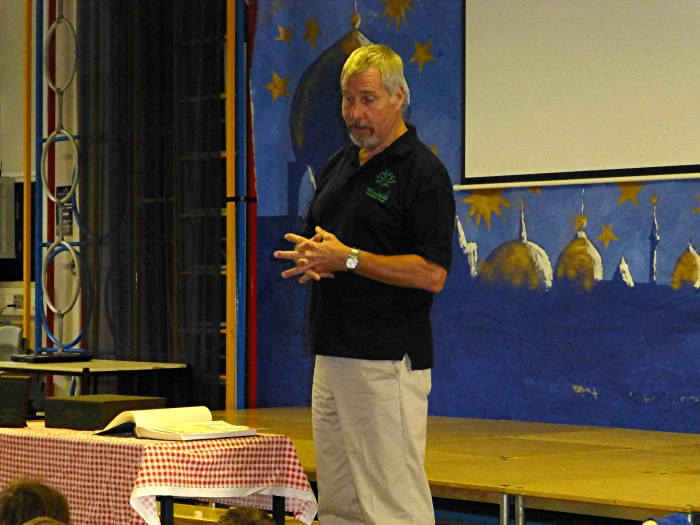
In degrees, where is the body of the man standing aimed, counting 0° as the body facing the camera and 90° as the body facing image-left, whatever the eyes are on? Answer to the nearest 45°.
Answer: approximately 45°

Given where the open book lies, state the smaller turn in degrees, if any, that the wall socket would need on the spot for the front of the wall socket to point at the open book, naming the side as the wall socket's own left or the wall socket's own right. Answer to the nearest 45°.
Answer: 0° — it already faces it

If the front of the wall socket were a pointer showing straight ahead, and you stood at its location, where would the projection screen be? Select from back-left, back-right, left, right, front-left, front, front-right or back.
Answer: front-left

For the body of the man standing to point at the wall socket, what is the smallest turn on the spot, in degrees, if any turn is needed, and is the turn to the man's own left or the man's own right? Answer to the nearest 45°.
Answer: approximately 90° to the man's own right

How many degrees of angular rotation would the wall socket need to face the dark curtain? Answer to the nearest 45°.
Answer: approximately 45° to its left

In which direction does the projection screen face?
toward the camera

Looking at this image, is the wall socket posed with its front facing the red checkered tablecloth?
yes

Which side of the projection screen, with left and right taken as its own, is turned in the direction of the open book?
front

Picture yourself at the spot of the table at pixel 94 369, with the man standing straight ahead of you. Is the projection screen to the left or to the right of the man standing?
left

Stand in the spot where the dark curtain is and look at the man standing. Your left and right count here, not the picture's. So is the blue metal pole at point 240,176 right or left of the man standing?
left

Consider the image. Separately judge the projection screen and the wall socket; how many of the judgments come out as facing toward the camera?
2

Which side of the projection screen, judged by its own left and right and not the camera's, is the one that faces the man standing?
front

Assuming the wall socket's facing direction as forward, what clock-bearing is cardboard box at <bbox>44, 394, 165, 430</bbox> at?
The cardboard box is roughly at 12 o'clock from the wall socket.

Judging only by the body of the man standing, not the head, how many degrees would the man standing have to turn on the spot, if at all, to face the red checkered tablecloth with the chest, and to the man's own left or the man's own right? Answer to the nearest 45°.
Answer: approximately 45° to the man's own right

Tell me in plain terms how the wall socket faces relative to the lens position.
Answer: facing the viewer

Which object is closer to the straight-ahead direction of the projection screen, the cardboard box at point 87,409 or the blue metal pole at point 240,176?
the cardboard box

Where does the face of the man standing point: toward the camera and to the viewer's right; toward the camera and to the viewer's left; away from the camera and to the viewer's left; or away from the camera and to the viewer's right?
toward the camera and to the viewer's left

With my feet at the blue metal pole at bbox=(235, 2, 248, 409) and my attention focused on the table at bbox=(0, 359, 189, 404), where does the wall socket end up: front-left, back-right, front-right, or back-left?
front-right
